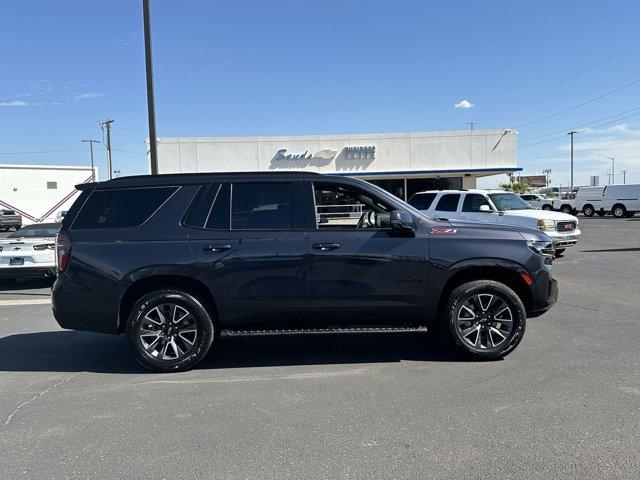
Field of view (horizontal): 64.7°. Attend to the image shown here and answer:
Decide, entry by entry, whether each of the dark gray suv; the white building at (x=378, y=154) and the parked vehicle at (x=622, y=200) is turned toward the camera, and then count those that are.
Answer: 1

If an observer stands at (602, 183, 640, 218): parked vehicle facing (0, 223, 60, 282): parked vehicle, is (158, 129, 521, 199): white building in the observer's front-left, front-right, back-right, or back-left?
front-right

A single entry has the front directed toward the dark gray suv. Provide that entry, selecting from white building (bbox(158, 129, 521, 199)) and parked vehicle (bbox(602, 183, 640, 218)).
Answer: the white building

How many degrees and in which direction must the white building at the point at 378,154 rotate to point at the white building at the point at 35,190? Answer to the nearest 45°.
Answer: approximately 90° to its right

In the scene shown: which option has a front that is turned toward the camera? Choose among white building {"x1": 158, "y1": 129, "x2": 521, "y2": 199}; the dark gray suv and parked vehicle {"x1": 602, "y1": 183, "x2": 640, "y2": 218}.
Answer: the white building

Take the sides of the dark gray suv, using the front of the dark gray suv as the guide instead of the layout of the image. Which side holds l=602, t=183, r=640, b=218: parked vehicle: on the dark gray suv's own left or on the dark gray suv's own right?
on the dark gray suv's own left

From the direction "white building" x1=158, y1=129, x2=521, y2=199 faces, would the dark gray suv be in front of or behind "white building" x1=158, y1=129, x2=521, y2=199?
in front

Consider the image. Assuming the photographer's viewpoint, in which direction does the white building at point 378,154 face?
facing the viewer

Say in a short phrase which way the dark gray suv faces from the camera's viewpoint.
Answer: facing to the right of the viewer

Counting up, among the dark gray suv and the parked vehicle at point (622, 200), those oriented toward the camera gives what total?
0
